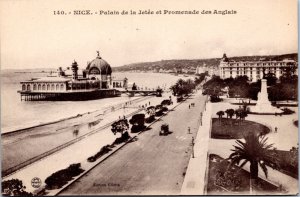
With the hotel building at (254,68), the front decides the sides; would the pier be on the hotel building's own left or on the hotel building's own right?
on the hotel building's own right

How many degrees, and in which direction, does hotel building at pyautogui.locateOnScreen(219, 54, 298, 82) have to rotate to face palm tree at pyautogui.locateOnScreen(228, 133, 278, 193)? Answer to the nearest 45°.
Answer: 0° — it already faces it

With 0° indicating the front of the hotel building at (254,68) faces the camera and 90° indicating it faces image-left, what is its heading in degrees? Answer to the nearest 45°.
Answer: approximately 0°

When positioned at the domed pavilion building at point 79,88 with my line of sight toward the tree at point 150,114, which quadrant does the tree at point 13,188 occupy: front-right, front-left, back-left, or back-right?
front-right
